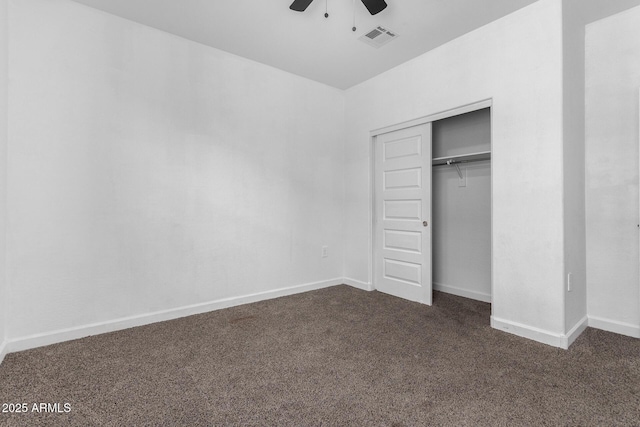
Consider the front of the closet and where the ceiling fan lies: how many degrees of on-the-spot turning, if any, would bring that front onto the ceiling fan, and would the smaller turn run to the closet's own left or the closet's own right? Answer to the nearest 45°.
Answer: approximately 45° to the closet's own left

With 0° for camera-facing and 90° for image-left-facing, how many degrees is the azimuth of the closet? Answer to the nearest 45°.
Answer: approximately 45°
